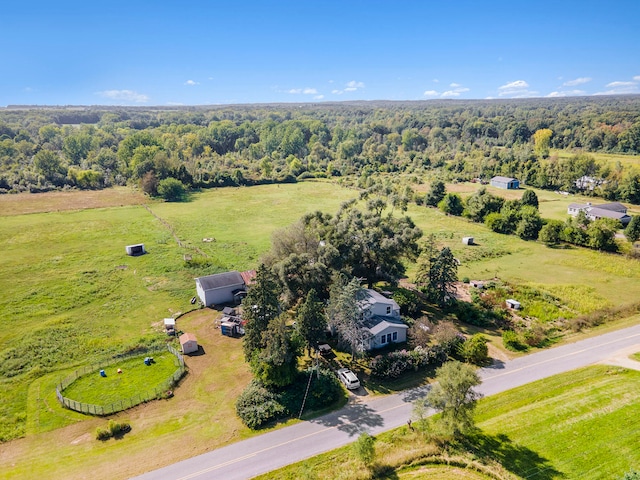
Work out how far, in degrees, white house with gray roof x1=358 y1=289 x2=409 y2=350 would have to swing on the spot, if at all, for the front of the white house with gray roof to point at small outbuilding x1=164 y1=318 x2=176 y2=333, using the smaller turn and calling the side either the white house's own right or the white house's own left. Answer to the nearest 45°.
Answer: approximately 135° to the white house's own right

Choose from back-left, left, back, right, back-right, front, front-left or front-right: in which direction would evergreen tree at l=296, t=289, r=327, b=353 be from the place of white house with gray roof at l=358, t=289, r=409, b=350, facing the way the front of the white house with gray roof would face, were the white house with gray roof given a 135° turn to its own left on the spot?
back-left

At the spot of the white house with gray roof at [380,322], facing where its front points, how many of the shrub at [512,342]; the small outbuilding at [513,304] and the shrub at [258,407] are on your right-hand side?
1

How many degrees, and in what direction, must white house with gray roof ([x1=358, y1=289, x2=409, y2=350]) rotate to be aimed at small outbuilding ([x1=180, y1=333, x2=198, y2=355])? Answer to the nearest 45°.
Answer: approximately 135° to its right

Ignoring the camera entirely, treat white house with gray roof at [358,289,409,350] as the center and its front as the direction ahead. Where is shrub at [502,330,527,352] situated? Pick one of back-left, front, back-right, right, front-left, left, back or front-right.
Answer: front-left

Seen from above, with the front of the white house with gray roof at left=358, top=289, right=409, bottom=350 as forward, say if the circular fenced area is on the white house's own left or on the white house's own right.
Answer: on the white house's own right

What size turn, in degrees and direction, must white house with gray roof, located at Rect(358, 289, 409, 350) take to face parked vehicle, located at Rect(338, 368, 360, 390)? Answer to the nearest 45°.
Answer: approximately 45° to its right

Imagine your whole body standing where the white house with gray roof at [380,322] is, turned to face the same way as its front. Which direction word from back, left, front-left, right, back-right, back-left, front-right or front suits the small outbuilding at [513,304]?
left

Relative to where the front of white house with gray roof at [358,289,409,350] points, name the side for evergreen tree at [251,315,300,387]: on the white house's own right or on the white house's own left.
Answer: on the white house's own right

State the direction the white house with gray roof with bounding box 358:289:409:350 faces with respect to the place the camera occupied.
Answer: facing the viewer and to the right of the viewer

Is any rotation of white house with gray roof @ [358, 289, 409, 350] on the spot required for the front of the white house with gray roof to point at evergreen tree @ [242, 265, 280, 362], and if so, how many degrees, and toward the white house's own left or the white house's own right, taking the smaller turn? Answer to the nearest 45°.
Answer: approximately 90° to the white house's own right

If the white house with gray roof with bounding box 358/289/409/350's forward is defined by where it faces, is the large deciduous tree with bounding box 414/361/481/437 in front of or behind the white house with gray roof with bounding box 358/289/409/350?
in front

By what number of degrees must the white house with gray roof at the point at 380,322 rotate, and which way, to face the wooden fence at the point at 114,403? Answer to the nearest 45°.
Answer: approximately 90° to its right

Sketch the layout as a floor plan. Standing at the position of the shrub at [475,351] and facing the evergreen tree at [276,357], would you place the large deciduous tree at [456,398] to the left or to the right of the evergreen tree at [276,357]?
left

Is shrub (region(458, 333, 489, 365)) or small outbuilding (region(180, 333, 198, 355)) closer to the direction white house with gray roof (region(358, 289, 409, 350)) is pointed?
the shrub
